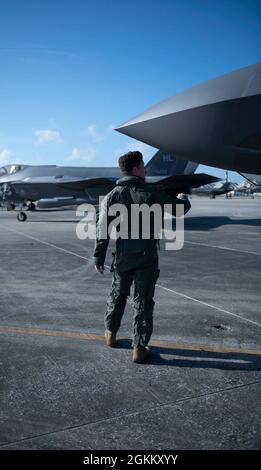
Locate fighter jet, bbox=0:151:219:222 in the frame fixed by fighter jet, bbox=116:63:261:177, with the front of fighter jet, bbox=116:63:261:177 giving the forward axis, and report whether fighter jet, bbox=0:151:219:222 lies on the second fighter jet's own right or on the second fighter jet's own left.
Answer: on the second fighter jet's own right

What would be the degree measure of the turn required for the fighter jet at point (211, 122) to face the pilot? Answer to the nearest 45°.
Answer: approximately 90° to its left

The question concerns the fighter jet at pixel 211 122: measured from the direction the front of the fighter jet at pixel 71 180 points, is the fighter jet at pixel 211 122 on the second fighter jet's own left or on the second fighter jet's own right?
on the second fighter jet's own left

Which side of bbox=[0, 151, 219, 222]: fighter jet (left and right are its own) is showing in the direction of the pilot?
left

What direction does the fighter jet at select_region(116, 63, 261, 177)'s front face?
to the viewer's left

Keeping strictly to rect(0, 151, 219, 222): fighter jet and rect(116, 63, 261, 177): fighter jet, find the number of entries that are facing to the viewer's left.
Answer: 2

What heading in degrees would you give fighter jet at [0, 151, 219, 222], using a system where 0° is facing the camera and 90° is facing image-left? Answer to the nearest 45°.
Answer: approximately 90°
